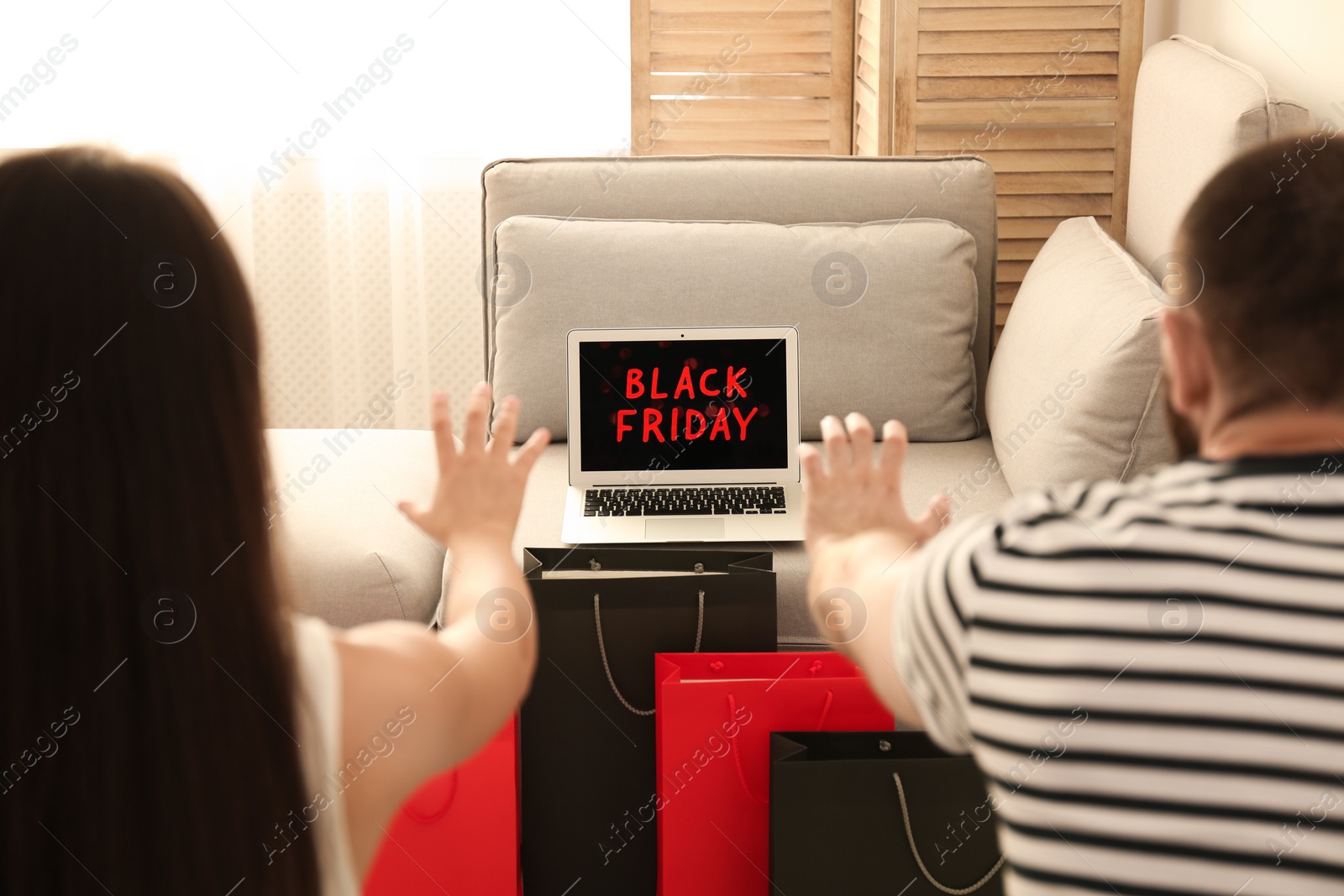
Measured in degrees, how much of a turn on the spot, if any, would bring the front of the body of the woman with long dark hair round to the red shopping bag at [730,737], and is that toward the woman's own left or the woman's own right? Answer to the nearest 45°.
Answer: approximately 45° to the woman's own right

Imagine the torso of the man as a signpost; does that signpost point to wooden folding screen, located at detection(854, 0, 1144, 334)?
yes

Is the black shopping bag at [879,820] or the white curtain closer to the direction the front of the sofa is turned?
the black shopping bag

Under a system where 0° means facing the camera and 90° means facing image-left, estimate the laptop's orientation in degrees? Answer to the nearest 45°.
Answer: approximately 0°

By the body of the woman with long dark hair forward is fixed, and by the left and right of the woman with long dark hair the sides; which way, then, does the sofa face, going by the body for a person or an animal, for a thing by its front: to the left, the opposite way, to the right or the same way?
the opposite way

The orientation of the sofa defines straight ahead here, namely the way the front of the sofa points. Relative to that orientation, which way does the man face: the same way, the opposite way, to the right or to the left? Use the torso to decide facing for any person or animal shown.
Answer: the opposite way

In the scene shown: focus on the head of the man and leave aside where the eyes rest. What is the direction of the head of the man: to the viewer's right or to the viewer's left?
to the viewer's left

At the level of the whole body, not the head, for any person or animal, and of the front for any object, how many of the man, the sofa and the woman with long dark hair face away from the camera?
2

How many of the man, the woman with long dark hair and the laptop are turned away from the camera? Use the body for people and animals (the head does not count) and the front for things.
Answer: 2

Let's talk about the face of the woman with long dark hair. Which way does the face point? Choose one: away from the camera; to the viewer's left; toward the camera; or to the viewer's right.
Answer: away from the camera

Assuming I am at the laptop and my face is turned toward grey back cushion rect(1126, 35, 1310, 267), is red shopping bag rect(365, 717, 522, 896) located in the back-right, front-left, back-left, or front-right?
back-right

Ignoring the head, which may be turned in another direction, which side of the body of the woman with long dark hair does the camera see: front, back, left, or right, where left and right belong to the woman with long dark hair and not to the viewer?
back

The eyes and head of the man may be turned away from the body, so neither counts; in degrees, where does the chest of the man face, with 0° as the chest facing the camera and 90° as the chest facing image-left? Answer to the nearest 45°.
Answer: approximately 180°

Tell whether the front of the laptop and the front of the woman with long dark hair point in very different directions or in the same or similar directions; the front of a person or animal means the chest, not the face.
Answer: very different directions
